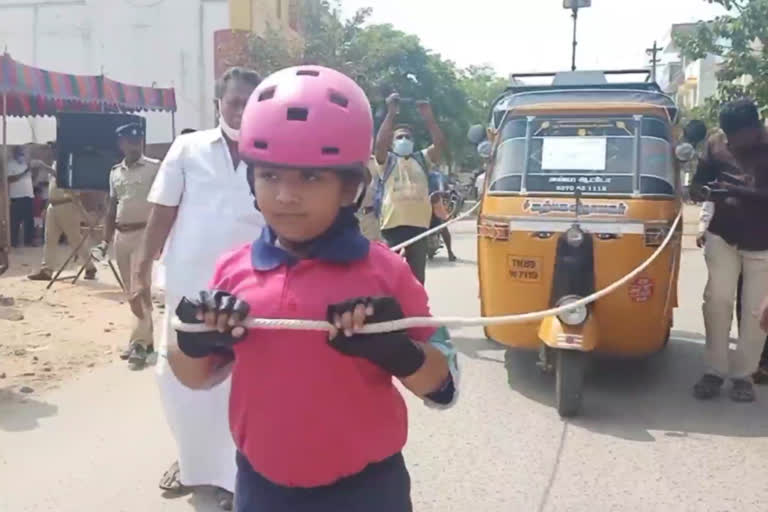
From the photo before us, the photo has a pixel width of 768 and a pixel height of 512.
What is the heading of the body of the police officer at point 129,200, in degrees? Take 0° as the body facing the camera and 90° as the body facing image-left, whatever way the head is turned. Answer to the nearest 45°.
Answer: approximately 0°

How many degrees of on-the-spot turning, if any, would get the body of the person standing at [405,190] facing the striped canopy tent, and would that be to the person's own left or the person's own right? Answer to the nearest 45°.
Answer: approximately 135° to the person's own right

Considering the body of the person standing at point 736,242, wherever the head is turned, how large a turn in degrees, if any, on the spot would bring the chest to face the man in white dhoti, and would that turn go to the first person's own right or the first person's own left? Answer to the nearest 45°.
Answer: approximately 45° to the first person's own right

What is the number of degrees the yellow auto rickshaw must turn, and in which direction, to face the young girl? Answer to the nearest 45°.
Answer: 0° — it already faces them

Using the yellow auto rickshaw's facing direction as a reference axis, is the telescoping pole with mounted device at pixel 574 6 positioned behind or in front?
behind

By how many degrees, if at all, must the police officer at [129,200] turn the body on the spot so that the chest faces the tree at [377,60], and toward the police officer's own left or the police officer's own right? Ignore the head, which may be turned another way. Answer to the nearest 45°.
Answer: approximately 180°

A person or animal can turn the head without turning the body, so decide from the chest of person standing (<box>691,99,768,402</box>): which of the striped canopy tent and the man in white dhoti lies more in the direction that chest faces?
the man in white dhoti
